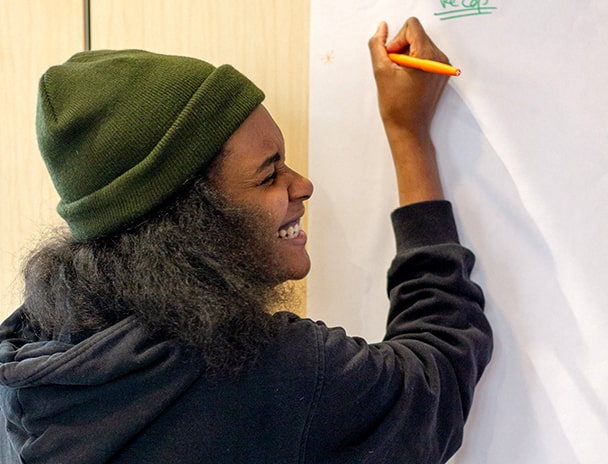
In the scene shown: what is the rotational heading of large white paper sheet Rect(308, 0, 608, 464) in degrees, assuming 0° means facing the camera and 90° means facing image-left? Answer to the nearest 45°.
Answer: approximately 0°

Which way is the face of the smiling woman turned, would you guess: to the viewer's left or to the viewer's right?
to the viewer's right
